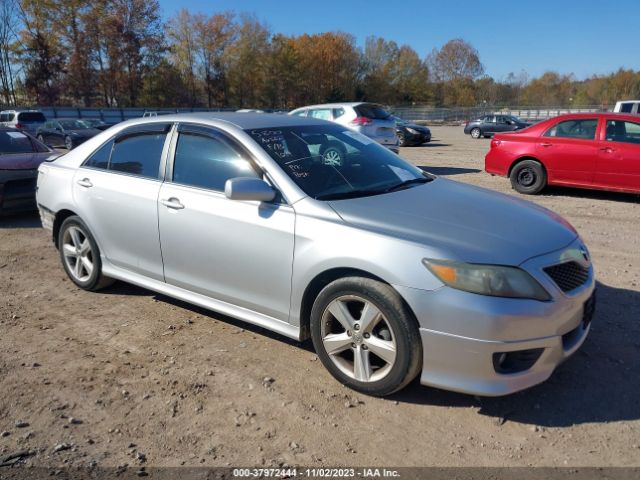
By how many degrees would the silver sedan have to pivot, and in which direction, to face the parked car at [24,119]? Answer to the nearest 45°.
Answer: approximately 180°

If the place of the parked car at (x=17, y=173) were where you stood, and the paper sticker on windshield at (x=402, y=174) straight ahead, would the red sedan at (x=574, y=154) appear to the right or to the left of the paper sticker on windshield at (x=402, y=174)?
left

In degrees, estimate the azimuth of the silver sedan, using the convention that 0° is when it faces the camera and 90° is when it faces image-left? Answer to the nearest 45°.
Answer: approximately 315°

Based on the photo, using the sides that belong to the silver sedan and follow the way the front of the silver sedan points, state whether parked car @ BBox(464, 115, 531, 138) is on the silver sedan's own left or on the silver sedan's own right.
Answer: on the silver sedan's own left

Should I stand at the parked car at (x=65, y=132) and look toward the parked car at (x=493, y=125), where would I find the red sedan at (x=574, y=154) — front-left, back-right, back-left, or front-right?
front-right

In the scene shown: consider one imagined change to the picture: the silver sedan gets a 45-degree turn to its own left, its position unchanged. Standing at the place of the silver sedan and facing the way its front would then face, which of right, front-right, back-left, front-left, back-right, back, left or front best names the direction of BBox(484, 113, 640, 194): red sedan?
front-left

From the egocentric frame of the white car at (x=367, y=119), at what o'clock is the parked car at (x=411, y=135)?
The parked car is roughly at 2 o'clock from the white car.

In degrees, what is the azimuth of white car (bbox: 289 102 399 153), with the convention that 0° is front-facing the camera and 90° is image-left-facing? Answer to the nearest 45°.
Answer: approximately 135°

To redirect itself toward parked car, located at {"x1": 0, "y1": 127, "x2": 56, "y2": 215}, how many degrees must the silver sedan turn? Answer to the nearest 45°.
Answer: approximately 180°

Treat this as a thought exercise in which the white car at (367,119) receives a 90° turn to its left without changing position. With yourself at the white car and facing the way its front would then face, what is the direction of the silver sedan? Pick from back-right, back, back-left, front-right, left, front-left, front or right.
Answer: front-left
